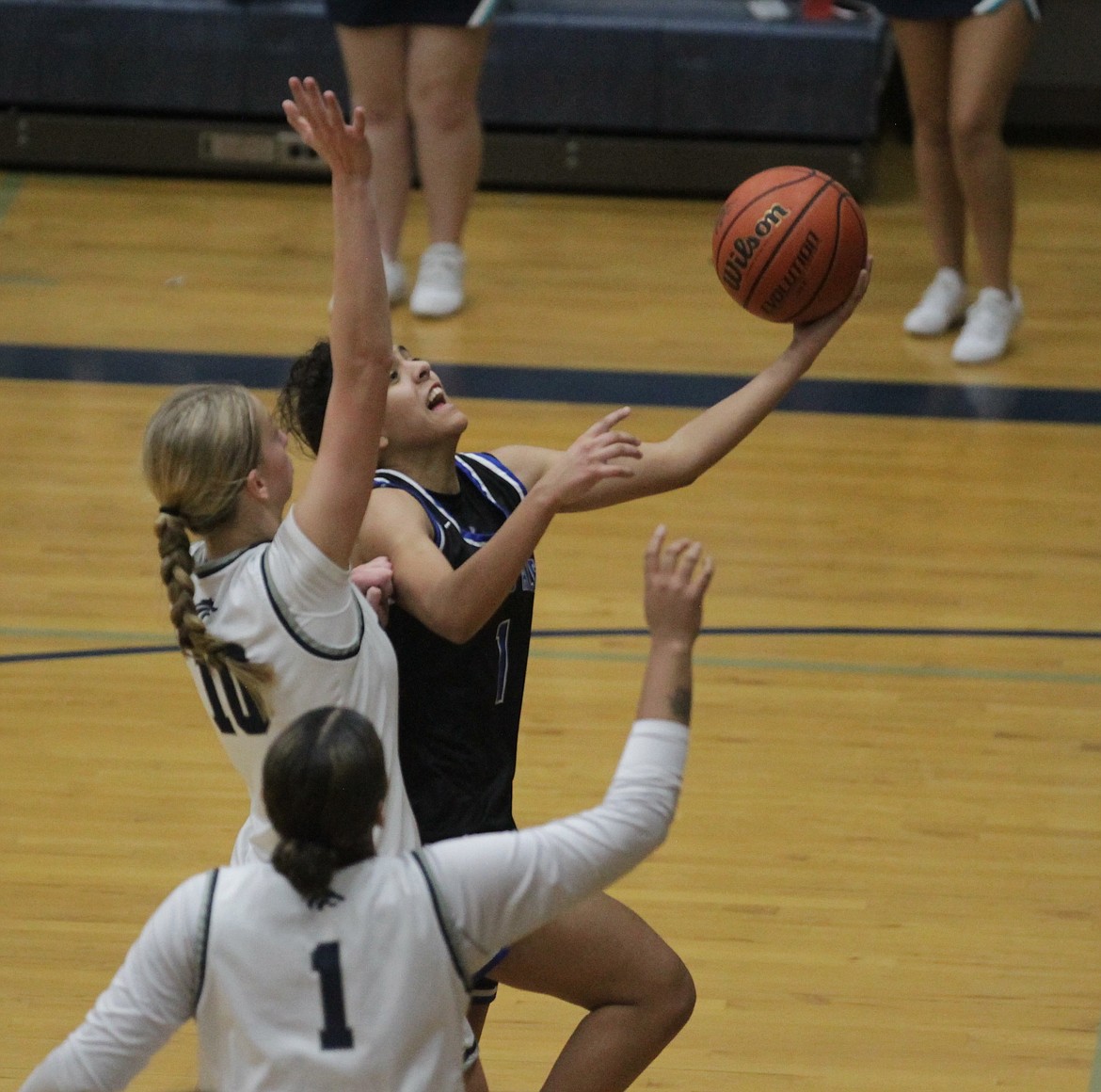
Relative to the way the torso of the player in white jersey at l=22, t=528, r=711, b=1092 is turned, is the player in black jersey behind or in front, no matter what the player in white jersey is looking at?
in front

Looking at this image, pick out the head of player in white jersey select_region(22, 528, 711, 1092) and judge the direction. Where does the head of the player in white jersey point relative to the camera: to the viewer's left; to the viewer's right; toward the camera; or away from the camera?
away from the camera

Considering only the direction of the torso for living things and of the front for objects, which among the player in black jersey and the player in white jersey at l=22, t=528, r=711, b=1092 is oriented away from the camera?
the player in white jersey

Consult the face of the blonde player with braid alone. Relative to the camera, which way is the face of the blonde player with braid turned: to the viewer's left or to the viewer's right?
to the viewer's right

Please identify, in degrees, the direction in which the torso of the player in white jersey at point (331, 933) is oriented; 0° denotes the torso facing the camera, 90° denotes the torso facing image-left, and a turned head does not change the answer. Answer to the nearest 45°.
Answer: approximately 180°

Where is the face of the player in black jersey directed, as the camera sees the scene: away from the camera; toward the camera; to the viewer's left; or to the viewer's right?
to the viewer's right

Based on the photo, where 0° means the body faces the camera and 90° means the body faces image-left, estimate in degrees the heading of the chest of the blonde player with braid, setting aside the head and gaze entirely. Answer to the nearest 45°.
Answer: approximately 225°

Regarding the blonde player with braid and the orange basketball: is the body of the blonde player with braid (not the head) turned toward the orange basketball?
yes

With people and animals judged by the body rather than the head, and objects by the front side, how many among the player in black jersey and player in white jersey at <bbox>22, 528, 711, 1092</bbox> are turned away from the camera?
1

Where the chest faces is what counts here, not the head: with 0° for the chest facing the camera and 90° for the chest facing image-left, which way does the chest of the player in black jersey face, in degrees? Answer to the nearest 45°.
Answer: approximately 315°
